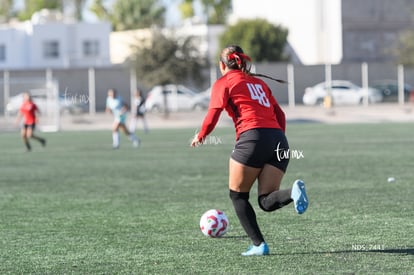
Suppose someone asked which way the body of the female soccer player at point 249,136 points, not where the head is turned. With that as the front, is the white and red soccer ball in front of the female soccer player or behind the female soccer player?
in front

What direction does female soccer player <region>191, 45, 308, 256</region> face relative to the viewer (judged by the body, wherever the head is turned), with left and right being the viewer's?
facing away from the viewer and to the left of the viewer

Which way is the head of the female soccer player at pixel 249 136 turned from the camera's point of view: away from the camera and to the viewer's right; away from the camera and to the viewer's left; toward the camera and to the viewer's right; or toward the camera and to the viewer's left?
away from the camera and to the viewer's left
